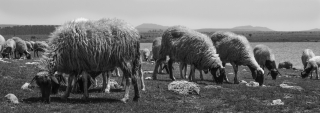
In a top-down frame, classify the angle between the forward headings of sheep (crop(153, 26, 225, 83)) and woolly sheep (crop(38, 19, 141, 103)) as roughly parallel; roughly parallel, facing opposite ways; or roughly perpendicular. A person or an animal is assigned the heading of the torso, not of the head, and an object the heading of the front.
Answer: roughly parallel, facing opposite ways

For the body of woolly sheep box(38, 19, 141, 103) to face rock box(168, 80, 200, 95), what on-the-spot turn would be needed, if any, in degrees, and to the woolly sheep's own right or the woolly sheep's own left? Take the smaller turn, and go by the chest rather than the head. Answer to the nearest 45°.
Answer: approximately 135° to the woolly sheep's own right

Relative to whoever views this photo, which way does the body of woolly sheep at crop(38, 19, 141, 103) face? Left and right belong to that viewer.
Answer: facing to the left of the viewer

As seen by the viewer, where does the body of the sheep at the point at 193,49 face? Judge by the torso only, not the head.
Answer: to the viewer's right

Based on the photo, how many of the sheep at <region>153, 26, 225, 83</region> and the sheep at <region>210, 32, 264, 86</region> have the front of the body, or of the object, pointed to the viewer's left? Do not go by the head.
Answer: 0

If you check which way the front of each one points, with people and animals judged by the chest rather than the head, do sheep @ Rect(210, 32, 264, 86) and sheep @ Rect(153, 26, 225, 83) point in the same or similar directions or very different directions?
same or similar directions

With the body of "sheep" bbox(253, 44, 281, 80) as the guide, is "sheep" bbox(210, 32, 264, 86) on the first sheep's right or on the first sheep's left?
on the first sheep's right

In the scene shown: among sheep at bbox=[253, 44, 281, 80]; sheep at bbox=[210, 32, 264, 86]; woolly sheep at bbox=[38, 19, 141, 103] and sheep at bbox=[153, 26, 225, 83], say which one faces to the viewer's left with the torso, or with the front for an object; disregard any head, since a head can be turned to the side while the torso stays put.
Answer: the woolly sheep

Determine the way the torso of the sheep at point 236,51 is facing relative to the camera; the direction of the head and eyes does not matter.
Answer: to the viewer's right

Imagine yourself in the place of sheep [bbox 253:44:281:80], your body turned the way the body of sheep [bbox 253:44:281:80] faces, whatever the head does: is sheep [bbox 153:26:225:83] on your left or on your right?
on your right

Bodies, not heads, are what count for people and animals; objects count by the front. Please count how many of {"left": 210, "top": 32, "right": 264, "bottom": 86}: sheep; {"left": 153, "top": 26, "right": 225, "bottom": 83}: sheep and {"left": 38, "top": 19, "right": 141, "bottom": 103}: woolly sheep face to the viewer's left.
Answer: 1

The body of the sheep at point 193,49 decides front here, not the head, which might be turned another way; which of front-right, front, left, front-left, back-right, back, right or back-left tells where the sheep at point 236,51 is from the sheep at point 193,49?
front-left

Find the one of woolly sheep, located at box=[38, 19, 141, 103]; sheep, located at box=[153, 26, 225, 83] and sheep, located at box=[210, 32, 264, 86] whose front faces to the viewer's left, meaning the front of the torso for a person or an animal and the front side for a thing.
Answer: the woolly sheep

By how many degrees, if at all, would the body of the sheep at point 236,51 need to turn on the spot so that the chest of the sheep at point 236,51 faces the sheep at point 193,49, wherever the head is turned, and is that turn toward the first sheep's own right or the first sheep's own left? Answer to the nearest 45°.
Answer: approximately 135° to the first sheep's own right

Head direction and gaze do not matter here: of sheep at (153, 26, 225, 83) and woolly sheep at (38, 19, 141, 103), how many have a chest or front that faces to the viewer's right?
1
